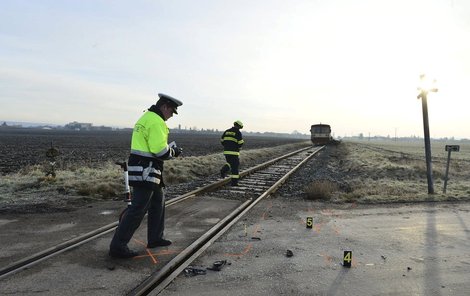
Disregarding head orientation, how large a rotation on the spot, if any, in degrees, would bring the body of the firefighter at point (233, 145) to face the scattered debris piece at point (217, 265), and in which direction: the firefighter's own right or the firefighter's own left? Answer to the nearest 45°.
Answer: approximately 135° to the firefighter's own right

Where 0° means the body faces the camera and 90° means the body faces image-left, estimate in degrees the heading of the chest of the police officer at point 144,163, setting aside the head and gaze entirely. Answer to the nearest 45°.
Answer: approximately 270°

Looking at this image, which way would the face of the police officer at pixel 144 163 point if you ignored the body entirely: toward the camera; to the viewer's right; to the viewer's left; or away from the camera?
to the viewer's right
